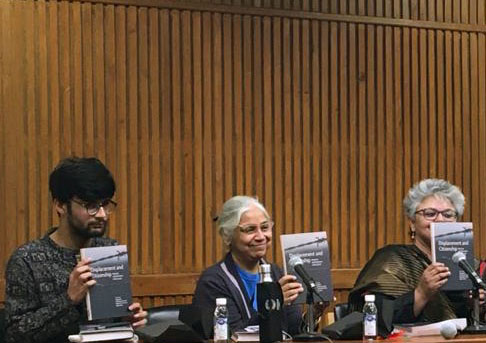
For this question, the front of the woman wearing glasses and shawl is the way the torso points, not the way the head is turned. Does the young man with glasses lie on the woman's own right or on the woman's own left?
on the woman's own right

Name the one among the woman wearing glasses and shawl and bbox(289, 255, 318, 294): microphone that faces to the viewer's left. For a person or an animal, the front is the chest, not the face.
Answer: the microphone

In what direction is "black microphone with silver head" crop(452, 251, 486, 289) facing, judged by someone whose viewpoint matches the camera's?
facing to the left of the viewer

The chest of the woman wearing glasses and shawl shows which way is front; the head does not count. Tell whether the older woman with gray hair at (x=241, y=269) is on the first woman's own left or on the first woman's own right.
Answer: on the first woman's own right

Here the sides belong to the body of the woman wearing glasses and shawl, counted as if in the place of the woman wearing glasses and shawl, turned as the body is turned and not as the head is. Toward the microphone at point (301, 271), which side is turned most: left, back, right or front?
right

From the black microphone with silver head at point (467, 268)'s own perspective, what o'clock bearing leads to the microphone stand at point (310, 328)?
The microphone stand is roughly at 11 o'clock from the black microphone with silver head.

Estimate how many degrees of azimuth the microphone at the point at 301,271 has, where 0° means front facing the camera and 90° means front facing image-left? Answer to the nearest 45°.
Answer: approximately 90°

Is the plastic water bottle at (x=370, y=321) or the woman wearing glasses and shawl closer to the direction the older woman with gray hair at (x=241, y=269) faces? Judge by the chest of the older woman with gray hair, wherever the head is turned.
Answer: the plastic water bottle

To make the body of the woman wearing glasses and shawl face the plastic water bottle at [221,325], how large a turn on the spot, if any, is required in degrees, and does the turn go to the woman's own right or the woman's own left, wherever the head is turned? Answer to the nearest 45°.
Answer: approximately 90° to the woman's own right

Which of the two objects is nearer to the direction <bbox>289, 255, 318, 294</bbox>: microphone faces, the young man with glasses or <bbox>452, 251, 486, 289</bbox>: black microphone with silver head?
the young man with glasses
